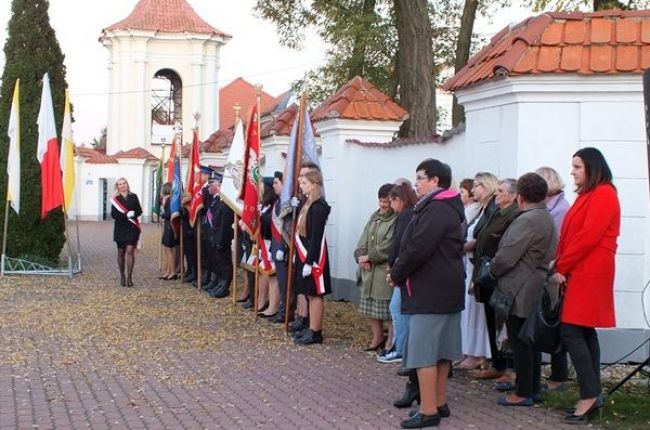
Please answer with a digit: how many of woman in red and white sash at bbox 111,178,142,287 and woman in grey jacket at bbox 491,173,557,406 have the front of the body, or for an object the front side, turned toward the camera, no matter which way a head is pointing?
1

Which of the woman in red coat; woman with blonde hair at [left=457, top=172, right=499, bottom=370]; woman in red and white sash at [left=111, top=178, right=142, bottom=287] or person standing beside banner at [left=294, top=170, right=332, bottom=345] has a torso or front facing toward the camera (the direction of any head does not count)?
the woman in red and white sash

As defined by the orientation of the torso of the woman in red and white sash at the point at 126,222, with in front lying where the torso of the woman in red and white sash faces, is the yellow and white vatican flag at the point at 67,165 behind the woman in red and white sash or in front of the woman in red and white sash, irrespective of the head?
behind

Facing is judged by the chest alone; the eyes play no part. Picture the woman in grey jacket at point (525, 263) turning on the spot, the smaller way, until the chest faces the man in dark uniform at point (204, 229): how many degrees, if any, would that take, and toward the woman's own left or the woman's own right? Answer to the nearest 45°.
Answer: approximately 45° to the woman's own right

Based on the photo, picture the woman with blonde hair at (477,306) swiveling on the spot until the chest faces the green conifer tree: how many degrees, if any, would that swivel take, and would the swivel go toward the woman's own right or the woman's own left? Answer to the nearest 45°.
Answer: approximately 45° to the woman's own right

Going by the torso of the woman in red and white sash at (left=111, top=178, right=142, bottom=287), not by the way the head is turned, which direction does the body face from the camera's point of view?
toward the camera

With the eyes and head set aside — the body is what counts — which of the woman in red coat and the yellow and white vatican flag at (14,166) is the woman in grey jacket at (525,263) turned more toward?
the yellow and white vatican flag

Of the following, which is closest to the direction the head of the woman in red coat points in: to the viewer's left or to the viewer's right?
to the viewer's left

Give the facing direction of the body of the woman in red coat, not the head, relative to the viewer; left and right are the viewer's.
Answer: facing to the left of the viewer

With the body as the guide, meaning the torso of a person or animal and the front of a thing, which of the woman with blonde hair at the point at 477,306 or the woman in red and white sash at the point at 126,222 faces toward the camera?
the woman in red and white sash

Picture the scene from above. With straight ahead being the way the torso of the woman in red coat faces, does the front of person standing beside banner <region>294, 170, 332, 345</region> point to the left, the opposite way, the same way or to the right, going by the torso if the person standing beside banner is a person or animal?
the same way

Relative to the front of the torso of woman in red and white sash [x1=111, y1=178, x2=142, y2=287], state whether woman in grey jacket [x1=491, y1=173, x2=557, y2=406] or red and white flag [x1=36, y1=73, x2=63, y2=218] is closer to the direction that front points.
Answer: the woman in grey jacket

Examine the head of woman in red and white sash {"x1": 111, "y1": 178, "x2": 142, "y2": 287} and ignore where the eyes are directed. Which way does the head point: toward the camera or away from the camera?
toward the camera

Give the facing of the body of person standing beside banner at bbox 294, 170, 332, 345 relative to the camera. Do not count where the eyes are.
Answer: to the viewer's left

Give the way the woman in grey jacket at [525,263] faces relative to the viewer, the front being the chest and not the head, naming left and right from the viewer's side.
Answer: facing to the left of the viewer

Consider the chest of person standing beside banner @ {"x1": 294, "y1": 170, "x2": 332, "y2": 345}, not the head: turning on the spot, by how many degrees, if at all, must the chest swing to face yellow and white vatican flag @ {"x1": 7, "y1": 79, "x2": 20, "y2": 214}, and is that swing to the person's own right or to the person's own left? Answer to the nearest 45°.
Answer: approximately 45° to the person's own right

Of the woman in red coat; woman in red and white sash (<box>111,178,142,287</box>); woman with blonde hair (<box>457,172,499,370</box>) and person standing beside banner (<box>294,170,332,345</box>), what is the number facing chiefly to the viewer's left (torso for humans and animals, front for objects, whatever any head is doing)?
3

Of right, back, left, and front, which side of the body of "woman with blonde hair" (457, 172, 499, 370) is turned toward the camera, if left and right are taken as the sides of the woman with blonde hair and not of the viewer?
left
